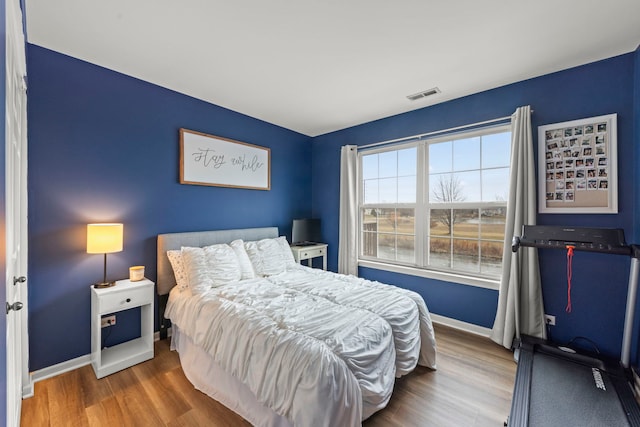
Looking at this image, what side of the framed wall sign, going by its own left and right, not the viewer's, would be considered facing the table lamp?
right

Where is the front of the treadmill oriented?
away from the camera

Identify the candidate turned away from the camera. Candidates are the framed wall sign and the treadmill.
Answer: the treadmill

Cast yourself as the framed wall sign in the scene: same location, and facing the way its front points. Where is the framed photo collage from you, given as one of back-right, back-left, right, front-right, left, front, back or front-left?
front

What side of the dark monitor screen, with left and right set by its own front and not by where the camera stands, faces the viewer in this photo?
front

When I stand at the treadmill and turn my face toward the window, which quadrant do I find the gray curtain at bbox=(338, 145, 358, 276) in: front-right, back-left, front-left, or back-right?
front-left

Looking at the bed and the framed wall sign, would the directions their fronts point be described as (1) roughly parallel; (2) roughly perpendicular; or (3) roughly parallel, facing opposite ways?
roughly parallel

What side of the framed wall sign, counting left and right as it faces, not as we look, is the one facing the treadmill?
front

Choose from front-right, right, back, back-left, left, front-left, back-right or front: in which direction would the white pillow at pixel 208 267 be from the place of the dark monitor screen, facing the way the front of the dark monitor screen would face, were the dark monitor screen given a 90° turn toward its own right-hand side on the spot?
front-left

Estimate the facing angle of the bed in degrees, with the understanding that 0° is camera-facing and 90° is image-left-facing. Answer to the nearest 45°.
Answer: approximately 315°

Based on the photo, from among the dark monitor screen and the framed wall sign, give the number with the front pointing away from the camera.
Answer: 0

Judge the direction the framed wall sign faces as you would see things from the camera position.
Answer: facing the viewer and to the right of the viewer
